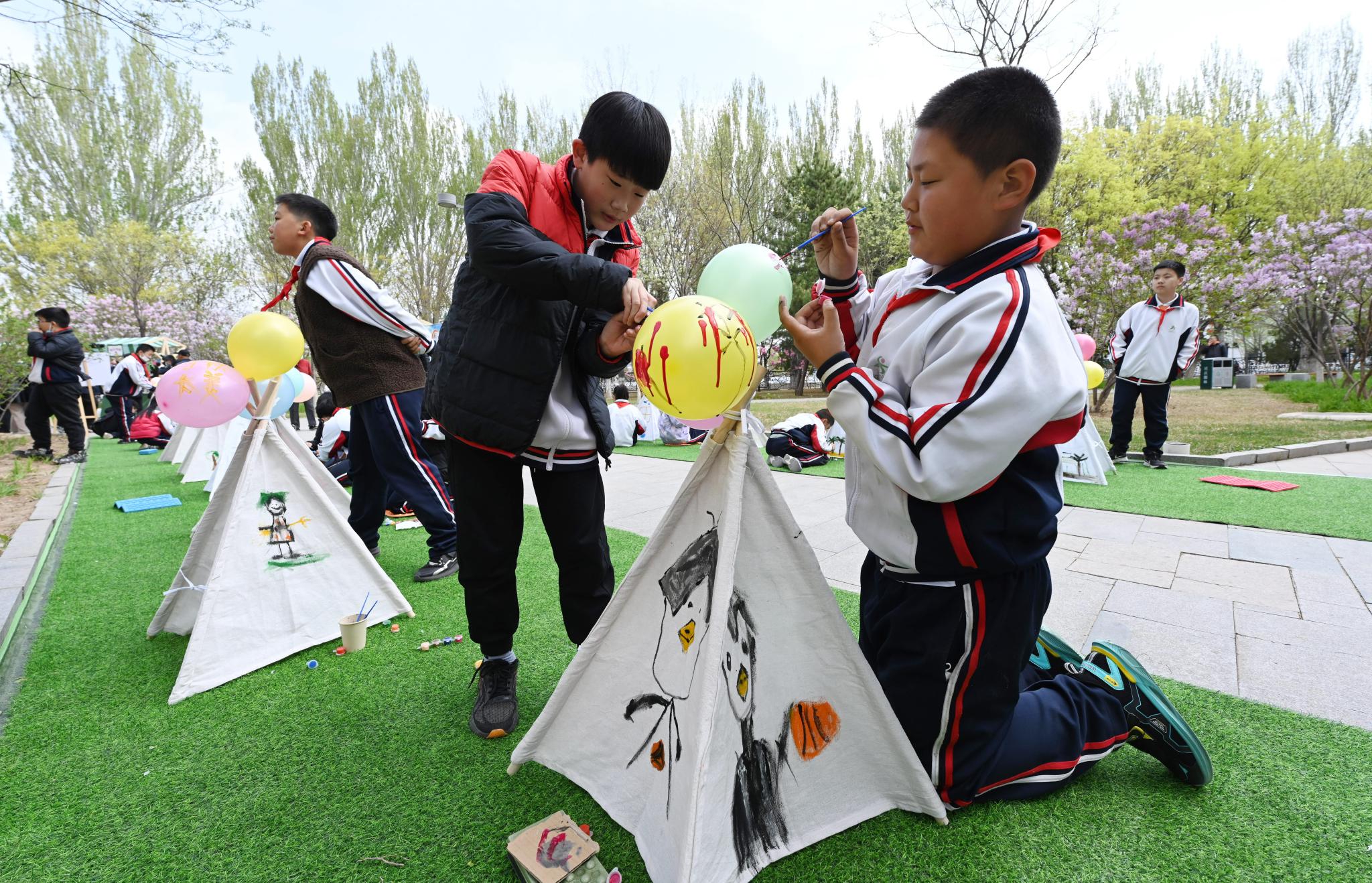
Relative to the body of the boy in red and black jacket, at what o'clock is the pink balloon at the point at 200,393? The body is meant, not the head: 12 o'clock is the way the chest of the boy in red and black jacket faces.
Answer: The pink balloon is roughly at 6 o'clock from the boy in red and black jacket.

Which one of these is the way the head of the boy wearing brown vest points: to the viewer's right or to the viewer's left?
to the viewer's left

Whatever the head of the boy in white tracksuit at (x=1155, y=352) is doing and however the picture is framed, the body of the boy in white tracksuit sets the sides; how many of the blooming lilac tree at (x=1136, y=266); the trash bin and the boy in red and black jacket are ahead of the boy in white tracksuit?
1

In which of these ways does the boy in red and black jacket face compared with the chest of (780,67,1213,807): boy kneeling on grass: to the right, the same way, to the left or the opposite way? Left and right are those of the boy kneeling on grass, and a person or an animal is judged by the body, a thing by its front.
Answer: the opposite way

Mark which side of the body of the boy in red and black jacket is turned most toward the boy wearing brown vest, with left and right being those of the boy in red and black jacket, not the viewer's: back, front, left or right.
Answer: back

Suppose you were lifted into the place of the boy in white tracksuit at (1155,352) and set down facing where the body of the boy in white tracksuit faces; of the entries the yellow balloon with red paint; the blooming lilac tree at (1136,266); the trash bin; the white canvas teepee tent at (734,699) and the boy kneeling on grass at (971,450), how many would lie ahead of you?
3

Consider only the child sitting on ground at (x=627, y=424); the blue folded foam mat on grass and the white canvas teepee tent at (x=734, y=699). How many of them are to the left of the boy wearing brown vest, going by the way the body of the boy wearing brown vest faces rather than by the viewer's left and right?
1

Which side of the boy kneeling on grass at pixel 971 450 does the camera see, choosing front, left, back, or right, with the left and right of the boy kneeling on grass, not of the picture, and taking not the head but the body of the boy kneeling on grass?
left

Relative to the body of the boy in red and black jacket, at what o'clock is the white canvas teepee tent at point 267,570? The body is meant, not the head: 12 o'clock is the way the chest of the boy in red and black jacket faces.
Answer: The white canvas teepee tent is roughly at 6 o'clock from the boy in red and black jacket.

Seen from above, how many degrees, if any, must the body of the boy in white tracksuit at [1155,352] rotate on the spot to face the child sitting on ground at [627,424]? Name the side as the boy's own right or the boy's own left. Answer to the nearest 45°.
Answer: approximately 90° to the boy's own right

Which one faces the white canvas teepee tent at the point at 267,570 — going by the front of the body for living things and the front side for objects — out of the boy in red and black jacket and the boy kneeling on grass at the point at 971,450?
the boy kneeling on grass
